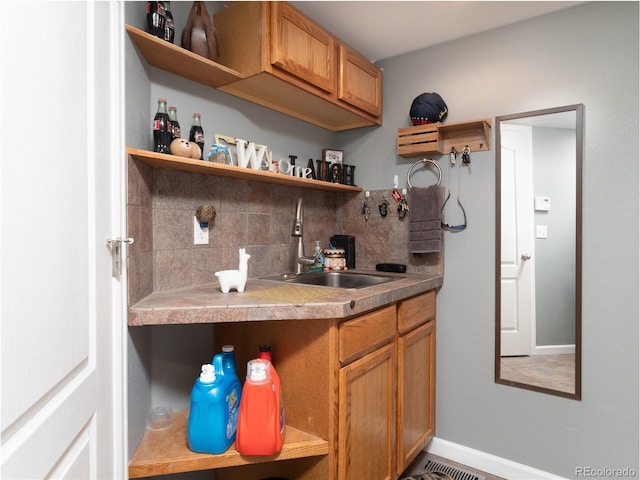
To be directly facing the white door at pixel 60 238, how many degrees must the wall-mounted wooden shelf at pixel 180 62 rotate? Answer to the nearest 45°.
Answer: approximately 45° to its right

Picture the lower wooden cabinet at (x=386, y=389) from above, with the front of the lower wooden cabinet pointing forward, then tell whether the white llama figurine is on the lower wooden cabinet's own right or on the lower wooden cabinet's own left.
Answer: on the lower wooden cabinet's own right

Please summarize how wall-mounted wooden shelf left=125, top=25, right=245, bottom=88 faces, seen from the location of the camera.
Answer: facing the viewer and to the right of the viewer

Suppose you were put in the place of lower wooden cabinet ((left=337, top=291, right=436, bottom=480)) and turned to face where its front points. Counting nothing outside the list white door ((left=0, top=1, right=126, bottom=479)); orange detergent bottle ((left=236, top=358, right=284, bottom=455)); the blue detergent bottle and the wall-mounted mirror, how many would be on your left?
1

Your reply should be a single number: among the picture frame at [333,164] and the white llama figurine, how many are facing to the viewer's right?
1

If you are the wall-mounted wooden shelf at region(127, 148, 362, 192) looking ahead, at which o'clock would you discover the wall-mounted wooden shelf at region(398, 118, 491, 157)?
the wall-mounted wooden shelf at region(398, 118, 491, 157) is roughly at 10 o'clock from the wall-mounted wooden shelf at region(127, 148, 362, 192).

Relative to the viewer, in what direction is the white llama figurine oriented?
to the viewer's right

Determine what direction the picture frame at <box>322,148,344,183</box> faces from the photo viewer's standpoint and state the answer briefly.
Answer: facing the viewer

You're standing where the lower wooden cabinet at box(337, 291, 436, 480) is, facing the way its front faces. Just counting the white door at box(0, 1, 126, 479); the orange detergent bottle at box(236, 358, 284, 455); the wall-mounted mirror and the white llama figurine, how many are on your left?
1

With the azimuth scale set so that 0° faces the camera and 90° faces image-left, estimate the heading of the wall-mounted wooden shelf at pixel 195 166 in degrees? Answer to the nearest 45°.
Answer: approximately 315°

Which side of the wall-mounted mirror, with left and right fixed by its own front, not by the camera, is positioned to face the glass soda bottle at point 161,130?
front
